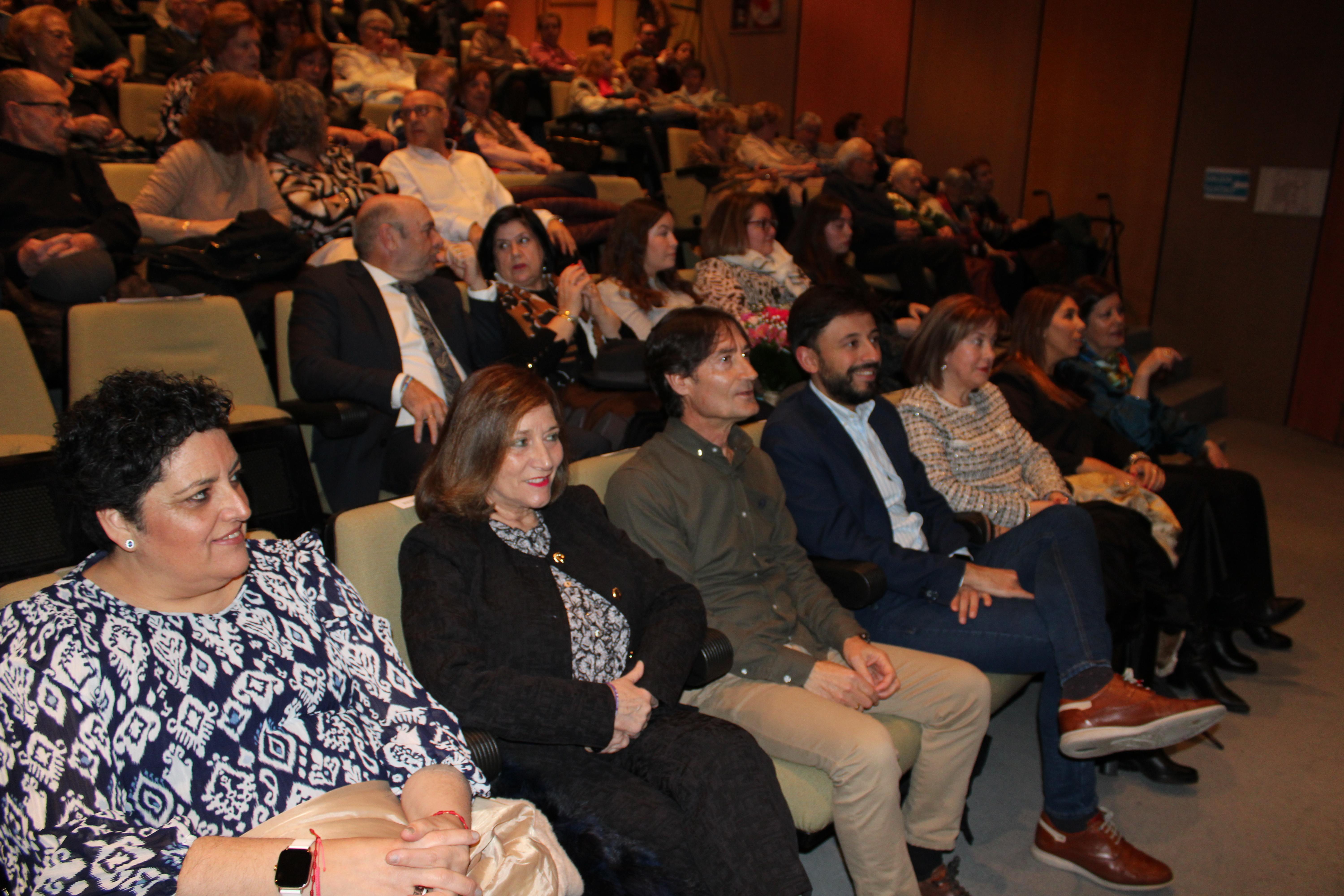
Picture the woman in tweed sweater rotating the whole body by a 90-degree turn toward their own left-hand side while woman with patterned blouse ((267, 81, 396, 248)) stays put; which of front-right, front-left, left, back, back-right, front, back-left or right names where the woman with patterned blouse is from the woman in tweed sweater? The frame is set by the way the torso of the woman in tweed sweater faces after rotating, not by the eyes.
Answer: back-left

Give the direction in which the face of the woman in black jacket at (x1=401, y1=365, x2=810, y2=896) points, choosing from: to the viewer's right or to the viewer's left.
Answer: to the viewer's right

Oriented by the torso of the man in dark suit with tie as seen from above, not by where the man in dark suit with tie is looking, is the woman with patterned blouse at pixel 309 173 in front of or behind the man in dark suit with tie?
behind

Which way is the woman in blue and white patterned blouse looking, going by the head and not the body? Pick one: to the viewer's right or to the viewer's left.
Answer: to the viewer's right

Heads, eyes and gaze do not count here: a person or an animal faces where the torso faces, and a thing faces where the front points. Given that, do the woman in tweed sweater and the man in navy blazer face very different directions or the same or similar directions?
same or similar directions

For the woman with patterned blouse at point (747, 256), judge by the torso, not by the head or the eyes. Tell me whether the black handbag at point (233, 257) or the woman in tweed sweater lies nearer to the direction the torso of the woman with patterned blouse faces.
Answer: the woman in tweed sweater

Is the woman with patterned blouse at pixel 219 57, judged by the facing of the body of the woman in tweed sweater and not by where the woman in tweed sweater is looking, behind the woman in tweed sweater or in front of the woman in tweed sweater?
behind

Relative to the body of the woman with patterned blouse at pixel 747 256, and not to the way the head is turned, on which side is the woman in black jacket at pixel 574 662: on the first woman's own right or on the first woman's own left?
on the first woman's own right

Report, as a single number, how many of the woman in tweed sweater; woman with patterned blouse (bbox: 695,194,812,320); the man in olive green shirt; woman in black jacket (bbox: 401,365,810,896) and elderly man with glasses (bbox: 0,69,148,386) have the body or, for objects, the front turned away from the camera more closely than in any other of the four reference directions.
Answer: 0

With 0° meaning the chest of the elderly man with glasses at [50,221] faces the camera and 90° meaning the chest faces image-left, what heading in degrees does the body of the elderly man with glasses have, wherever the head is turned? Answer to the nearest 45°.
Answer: approximately 315°

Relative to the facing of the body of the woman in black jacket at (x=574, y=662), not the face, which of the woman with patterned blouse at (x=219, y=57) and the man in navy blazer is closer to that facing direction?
the man in navy blazer

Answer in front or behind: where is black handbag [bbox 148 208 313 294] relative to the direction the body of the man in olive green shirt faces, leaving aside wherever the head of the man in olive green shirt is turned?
behind

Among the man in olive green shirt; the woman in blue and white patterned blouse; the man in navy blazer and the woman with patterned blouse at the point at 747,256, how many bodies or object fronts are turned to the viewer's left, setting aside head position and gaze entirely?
0

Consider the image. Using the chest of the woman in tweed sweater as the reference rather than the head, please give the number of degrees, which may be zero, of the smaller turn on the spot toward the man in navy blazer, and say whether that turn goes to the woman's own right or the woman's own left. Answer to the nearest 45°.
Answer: approximately 45° to the woman's own right

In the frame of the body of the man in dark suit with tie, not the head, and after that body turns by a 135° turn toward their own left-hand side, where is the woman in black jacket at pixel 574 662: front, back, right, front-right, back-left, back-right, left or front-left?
back

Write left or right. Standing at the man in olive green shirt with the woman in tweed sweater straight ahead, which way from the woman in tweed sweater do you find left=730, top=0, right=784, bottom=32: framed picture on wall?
left
